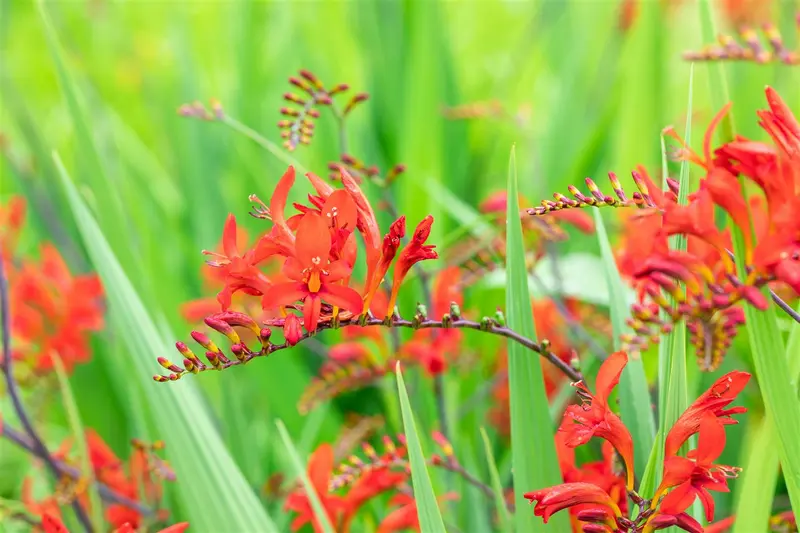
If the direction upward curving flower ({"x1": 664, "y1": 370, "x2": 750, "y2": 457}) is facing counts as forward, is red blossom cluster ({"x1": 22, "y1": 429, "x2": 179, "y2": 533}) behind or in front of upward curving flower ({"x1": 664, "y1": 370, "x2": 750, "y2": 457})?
behind

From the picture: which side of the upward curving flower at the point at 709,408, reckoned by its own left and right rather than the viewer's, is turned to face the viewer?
right
